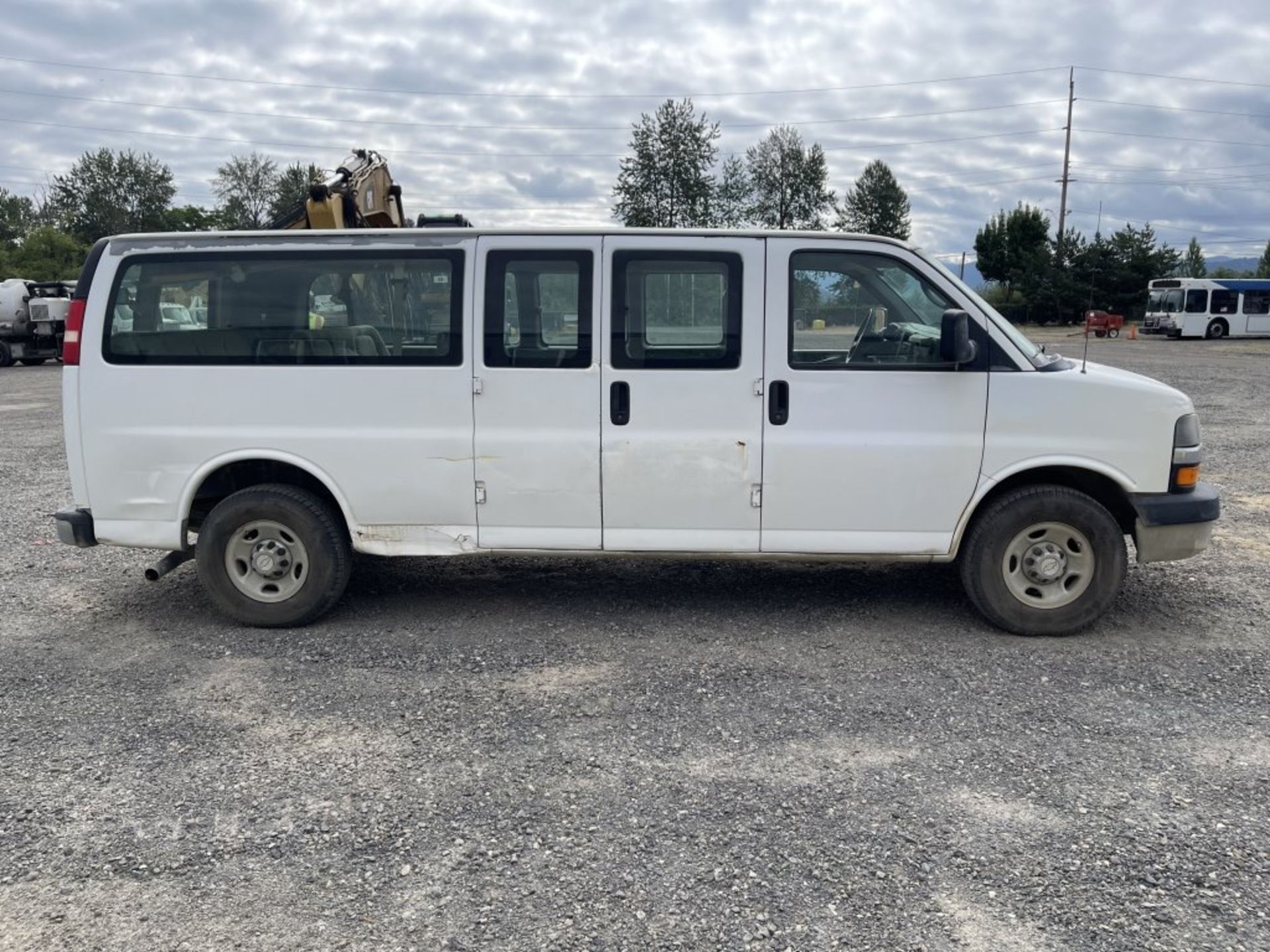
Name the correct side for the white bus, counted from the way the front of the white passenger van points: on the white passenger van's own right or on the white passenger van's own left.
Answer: on the white passenger van's own left

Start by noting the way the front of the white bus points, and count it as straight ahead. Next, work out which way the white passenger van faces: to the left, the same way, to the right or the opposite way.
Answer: the opposite way

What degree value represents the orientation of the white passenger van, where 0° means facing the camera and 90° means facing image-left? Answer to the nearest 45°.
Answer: approximately 270°

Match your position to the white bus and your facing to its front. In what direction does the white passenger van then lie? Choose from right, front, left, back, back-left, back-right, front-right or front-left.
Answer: front-left

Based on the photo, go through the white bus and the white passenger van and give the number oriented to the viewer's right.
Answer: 1

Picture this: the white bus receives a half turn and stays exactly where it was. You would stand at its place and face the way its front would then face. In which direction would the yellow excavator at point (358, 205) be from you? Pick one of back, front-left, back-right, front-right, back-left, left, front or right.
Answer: back-right

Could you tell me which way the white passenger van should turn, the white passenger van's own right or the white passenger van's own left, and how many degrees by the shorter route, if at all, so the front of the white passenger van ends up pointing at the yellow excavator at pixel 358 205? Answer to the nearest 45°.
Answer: approximately 135° to the white passenger van's own left
